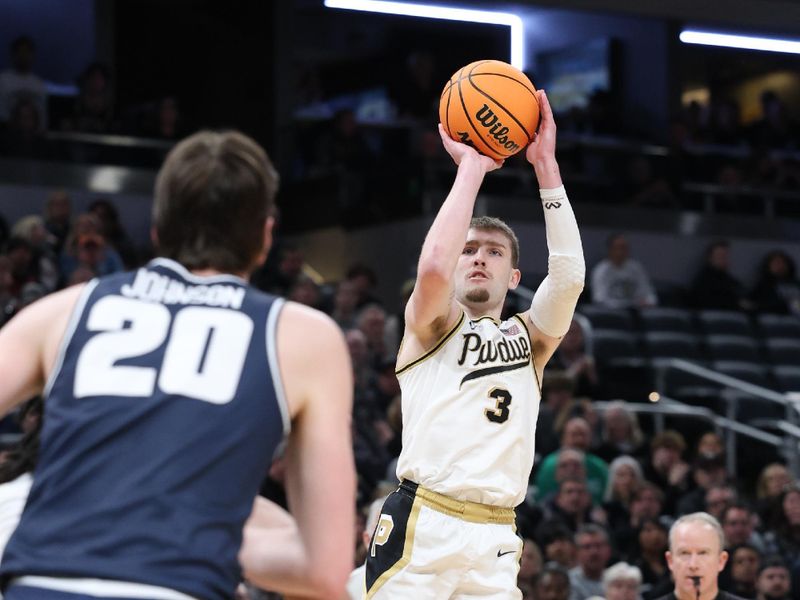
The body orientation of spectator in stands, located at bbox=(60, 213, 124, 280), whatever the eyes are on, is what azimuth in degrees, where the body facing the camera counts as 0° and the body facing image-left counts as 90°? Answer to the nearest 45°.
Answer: approximately 0°

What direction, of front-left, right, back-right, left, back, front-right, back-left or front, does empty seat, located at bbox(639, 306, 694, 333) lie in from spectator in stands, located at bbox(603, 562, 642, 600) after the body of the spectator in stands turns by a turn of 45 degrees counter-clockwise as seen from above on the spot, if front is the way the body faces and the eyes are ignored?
back-left

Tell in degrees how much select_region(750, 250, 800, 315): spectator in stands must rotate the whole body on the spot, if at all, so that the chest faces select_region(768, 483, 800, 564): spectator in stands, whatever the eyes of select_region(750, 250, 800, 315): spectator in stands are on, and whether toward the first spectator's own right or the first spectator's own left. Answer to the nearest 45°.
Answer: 0° — they already face them

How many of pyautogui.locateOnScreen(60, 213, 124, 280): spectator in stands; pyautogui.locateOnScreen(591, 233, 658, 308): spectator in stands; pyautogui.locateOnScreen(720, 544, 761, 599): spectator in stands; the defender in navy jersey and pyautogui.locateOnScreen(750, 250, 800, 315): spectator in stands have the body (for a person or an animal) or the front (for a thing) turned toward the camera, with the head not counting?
4

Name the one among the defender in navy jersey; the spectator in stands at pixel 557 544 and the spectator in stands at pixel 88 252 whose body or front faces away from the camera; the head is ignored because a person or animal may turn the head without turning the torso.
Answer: the defender in navy jersey

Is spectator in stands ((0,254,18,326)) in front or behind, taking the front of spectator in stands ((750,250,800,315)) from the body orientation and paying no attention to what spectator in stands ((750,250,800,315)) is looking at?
in front

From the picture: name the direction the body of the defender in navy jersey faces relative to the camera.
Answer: away from the camera

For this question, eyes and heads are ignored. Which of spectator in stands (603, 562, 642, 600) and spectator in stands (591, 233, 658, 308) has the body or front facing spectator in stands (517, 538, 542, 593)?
spectator in stands (591, 233, 658, 308)

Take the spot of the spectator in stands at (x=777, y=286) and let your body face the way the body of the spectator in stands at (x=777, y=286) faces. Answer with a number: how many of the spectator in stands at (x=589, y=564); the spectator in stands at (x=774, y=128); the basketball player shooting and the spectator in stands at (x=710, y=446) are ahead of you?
3
